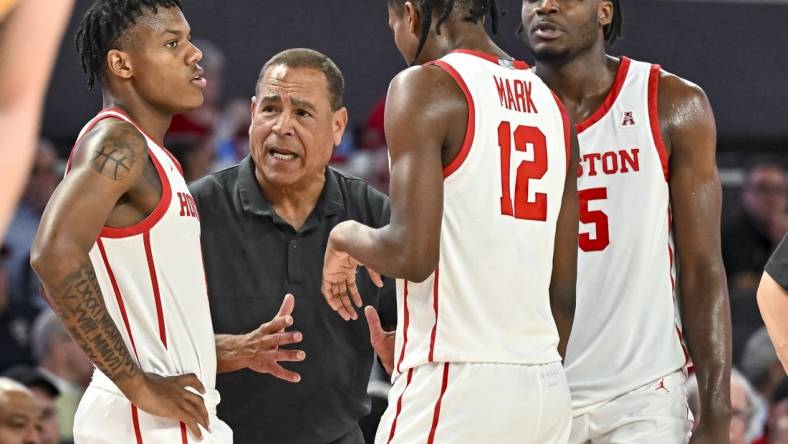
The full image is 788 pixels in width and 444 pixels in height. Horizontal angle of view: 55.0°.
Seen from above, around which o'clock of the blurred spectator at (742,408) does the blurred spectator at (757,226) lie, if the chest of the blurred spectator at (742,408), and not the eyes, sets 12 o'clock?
the blurred spectator at (757,226) is roughly at 6 o'clock from the blurred spectator at (742,408).

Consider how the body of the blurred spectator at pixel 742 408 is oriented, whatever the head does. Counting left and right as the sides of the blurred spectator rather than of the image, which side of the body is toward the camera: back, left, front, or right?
front

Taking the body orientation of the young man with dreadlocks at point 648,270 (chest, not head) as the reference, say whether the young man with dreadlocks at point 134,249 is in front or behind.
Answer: in front

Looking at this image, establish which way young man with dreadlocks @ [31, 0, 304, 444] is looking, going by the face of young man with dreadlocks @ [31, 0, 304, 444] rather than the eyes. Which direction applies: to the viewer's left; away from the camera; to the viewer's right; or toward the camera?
to the viewer's right

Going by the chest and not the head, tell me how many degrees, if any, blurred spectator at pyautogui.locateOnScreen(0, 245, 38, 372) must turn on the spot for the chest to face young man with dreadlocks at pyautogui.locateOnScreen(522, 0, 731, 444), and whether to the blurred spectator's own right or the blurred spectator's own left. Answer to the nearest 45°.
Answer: approximately 45° to the blurred spectator's own left

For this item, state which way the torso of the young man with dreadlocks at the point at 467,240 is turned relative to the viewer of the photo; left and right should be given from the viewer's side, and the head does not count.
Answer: facing away from the viewer and to the left of the viewer

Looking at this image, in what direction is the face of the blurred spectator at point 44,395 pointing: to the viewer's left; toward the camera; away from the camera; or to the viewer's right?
toward the camera

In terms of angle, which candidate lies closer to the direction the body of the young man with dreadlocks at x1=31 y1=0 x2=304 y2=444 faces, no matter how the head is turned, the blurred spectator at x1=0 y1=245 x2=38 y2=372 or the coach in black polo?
the coach in black polo

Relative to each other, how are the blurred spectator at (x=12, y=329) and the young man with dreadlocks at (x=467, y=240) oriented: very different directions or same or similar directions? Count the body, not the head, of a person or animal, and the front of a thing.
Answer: very different directions

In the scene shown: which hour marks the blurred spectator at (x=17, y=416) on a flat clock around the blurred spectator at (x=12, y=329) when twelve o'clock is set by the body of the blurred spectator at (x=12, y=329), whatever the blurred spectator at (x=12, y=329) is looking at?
the blurred spectator at (x=17, y=416) is roughly at 12 o'clock from the blurred spectator at (x=12, y=329).

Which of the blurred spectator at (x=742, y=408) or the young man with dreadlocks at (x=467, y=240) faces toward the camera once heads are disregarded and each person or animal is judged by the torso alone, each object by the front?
the blurred spectator

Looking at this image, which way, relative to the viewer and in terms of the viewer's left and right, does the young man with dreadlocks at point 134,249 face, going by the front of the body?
facing to the right of the viewer

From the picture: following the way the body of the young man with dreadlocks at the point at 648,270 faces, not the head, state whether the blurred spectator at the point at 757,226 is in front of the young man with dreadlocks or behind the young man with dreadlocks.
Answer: behind

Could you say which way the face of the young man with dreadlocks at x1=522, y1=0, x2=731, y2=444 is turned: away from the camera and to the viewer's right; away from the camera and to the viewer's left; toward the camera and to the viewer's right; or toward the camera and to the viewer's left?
toward the camera and to the viewer's left

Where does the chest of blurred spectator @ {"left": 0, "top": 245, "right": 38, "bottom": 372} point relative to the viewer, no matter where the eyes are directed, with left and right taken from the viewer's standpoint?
facing the viewer
